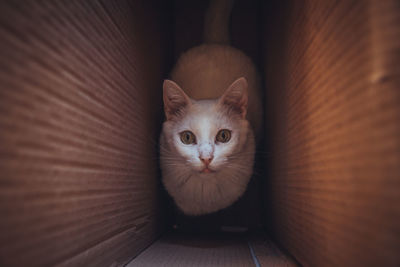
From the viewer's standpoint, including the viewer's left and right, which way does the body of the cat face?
facing the viewer
